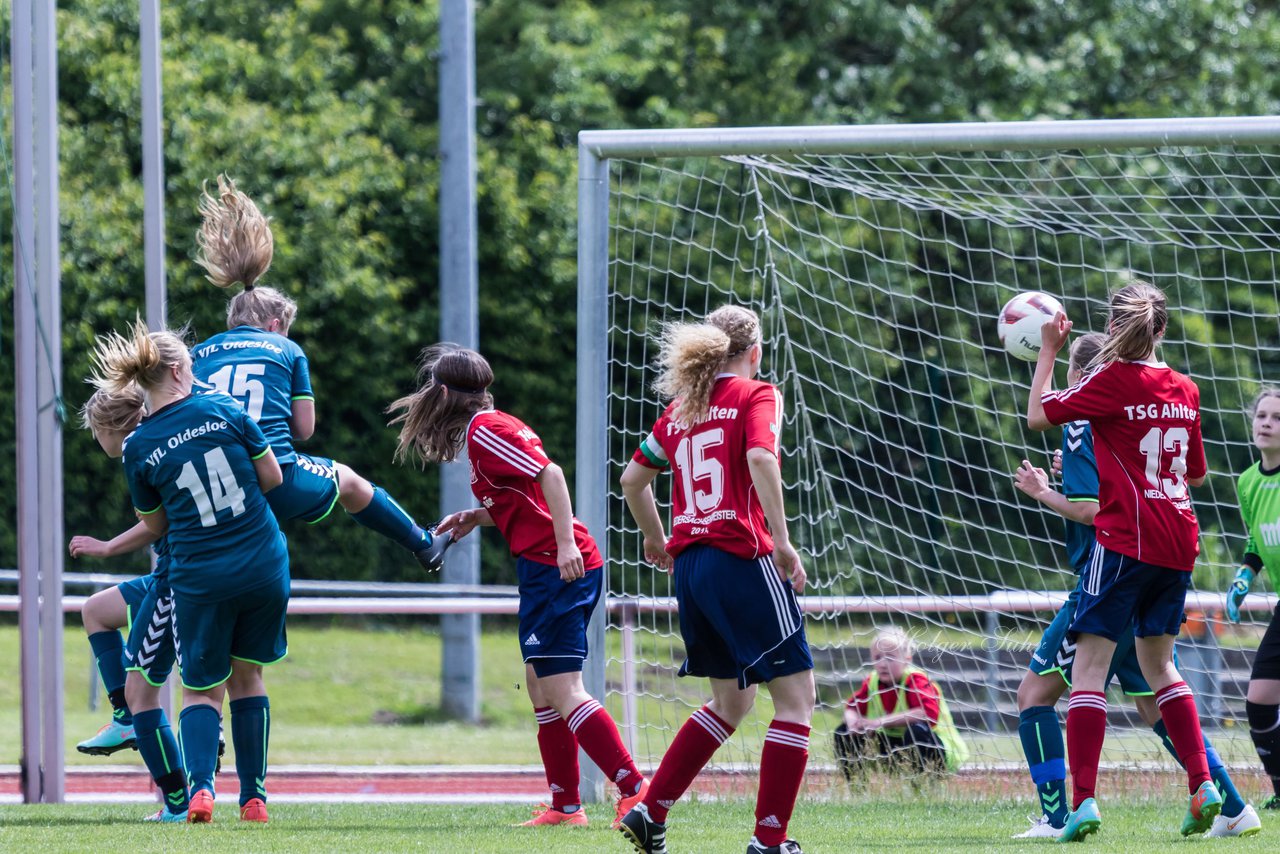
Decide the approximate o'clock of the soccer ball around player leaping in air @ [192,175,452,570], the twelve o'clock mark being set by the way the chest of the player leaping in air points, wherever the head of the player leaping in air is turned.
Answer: The soccer ball is roughly at 2 o'clock from the player leaping in air.

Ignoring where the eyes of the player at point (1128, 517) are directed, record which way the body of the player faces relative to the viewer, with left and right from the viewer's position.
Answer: facing away from the viewer and to the left of the viewer

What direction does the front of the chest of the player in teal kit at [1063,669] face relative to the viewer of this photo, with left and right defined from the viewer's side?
facing to the left of the viewer

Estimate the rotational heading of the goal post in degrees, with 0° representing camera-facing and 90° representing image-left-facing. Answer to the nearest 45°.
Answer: approximately 45°

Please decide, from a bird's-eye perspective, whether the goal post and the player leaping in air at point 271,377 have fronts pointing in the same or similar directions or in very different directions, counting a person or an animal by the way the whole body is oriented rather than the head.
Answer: very different directions

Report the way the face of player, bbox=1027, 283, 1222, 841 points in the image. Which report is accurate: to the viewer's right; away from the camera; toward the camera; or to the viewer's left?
away from the camera

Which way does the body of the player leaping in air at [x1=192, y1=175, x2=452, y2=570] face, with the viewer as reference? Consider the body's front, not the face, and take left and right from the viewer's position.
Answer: facing away from the viewer and to the right of the viewer
